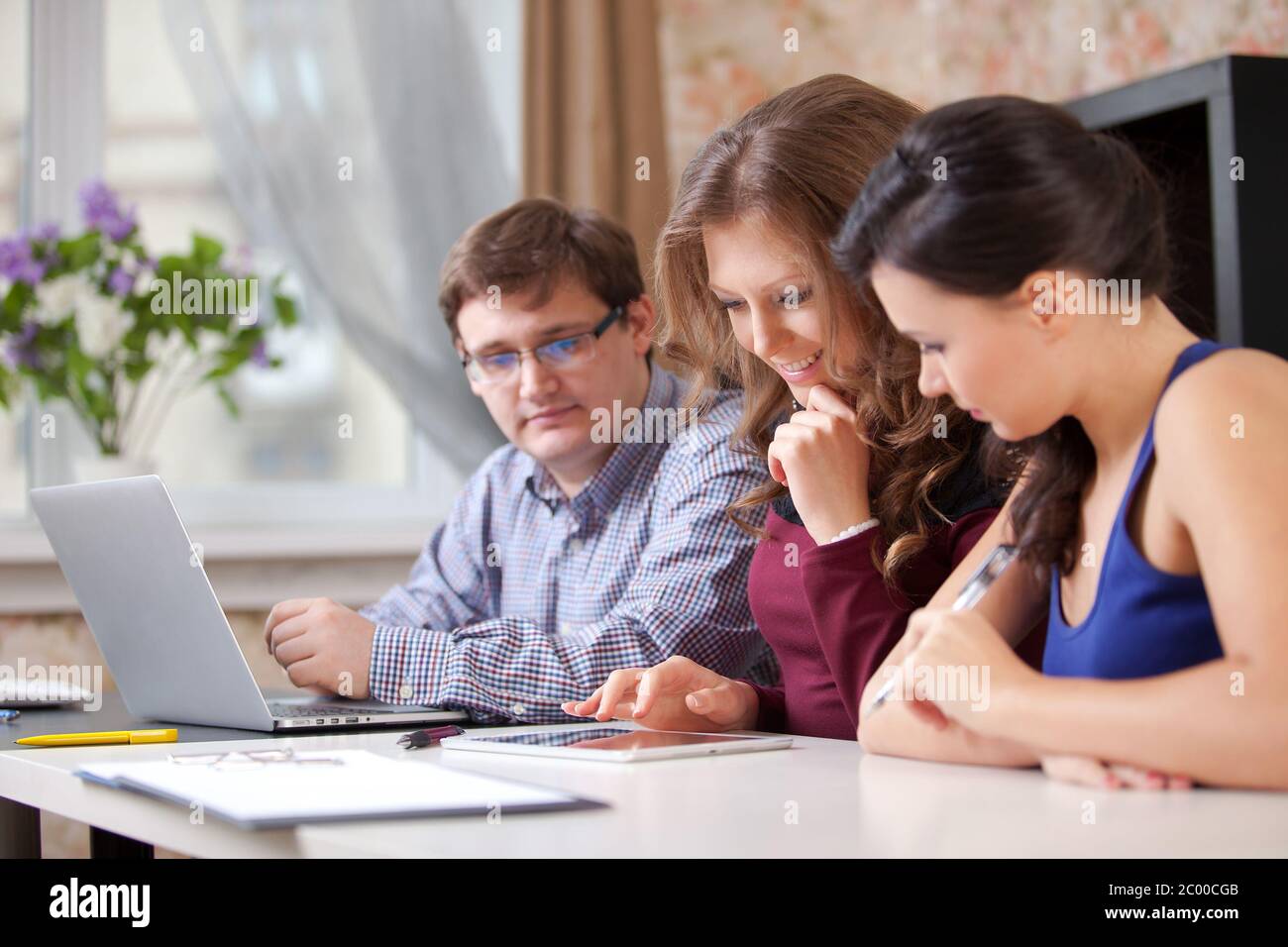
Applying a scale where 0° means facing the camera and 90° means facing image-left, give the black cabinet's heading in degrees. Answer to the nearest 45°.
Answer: approximately 45°

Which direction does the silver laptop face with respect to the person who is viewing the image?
facing away from the viewer and to the right of the viewer

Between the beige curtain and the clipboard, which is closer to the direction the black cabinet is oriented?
the clipboard

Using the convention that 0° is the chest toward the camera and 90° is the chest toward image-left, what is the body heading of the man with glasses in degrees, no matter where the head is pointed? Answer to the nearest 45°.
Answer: approximately 45°

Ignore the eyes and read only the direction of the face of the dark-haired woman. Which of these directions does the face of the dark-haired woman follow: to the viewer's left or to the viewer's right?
to the viewer's left

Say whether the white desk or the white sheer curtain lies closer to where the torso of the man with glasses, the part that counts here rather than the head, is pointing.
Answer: the white desk

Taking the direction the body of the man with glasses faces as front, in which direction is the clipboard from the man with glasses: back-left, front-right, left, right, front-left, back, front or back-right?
front-left

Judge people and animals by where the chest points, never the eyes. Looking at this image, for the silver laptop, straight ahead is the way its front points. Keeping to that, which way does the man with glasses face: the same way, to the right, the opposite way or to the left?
the opposite way
